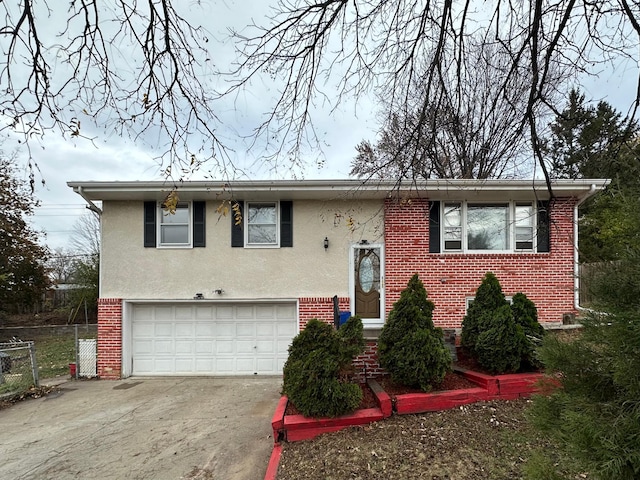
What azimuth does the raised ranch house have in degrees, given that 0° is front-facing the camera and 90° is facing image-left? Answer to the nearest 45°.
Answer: approximately 0°

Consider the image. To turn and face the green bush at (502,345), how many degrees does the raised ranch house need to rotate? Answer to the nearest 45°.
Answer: approximately 45° to its left

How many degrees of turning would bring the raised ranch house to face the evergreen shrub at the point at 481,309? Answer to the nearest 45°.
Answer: approximately 45° to its left

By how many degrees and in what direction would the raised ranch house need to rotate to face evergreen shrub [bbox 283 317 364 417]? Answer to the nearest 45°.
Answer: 0° — it already faces it
